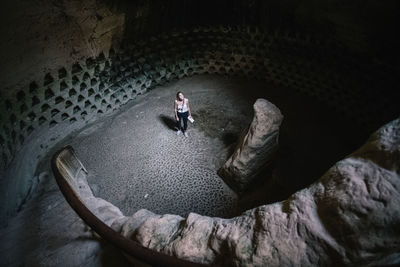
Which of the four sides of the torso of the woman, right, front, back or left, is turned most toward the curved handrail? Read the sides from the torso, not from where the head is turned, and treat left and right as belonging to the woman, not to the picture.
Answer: front

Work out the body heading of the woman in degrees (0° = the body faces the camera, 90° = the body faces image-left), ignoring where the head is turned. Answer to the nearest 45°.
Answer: approximately 0°

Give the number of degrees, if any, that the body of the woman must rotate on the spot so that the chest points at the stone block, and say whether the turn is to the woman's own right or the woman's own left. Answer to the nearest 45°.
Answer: approximately 45° to the woman's own left

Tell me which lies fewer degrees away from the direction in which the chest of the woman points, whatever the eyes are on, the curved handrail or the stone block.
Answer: the curved handrail
